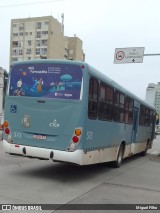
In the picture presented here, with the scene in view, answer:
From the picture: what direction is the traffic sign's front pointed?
toward the camera

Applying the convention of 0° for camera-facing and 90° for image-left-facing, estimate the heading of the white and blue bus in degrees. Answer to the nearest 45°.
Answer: approximately 225°

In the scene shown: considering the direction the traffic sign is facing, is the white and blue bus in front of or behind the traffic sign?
in front

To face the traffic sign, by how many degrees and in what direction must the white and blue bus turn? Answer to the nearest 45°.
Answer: approximately 45° to its left

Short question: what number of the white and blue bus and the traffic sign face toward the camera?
1
